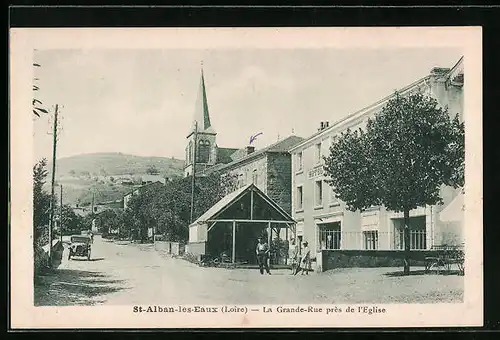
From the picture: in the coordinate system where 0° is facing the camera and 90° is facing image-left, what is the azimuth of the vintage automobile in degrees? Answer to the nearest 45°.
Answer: approximately 0°

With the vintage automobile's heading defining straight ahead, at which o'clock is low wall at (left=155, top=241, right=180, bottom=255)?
The low wall is roughly at 9 o'clock from the vintage automobile.
